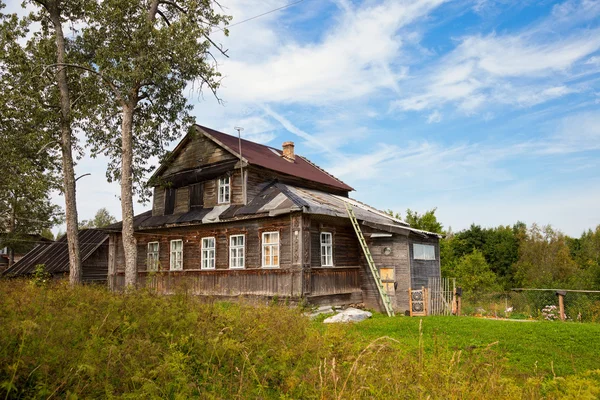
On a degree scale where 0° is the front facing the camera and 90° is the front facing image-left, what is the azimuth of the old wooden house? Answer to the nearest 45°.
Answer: approximately 45°

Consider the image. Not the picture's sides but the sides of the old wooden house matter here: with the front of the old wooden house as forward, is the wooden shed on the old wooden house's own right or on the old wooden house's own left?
on the old wooden house's own right

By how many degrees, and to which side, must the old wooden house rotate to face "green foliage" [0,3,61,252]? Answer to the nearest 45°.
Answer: approximately 45° to its right
